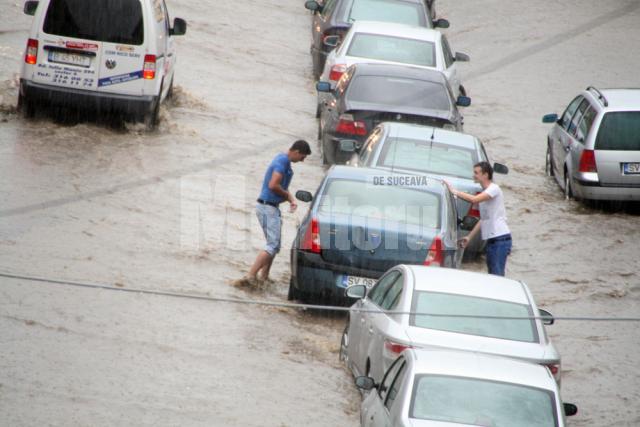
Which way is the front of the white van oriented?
away from the camera

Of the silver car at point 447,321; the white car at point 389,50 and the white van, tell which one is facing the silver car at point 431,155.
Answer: the silver car at point 447,321

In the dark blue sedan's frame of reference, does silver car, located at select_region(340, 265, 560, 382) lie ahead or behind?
behind

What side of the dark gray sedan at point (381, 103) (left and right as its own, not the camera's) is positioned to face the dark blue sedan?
back

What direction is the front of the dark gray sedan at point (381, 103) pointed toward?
away from the camera

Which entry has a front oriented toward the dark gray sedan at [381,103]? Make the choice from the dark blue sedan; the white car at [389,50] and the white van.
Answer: the dark blue sedan

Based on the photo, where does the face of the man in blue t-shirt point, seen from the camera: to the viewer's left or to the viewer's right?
to the viewer's right

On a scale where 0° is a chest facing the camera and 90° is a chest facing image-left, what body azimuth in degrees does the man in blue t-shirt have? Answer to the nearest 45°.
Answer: approximately 270°

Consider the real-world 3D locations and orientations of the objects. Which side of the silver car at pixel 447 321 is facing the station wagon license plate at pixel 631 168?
front

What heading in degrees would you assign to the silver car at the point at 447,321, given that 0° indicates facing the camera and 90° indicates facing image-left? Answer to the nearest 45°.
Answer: approximately 180°

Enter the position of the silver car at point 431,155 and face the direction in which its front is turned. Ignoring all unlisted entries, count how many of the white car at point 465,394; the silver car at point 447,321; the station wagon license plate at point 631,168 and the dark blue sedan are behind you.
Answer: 3

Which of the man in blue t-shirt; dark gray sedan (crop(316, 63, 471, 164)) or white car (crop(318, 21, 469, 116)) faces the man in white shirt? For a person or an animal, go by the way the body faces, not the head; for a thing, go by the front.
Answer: the man in blue t-shirt
